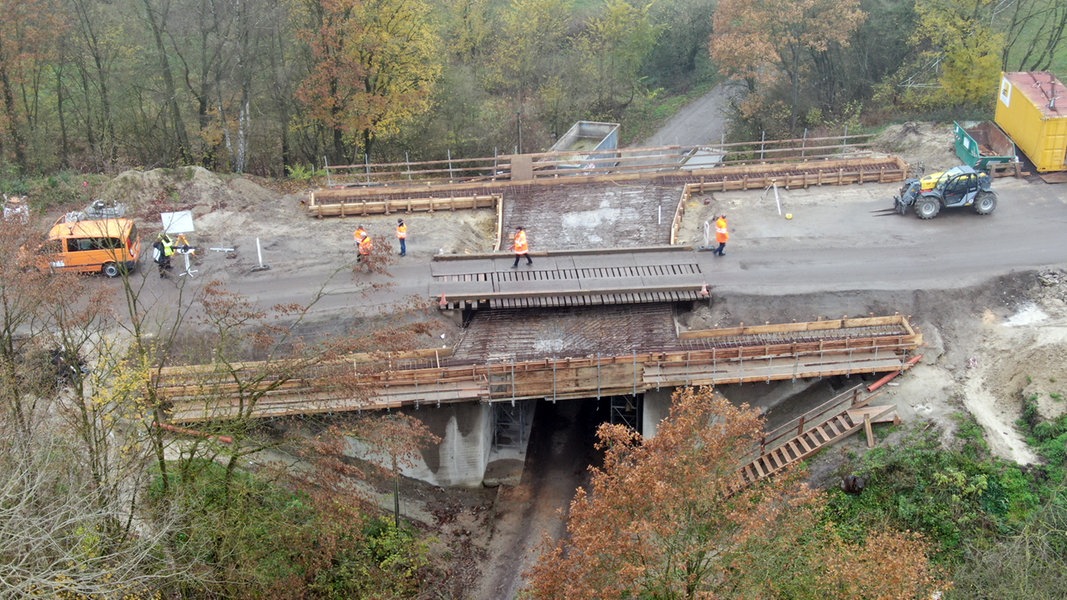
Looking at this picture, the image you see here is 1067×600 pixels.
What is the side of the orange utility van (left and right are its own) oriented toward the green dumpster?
back

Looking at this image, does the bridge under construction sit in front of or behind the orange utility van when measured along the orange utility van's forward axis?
behind

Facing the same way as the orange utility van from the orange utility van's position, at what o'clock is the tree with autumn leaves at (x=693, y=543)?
The tree with autumn leaves is roughly at 8 o'clock from the orange utility van.

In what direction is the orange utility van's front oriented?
to the viewer's left

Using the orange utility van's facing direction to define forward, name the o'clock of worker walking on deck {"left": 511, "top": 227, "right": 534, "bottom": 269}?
The worker walking on deck is roughly at 7 o'clock from the orange utility van.

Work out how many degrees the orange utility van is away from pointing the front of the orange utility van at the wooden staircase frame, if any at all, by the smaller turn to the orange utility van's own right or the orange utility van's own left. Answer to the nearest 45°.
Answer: approximately 135° to the orange utility van's own left
